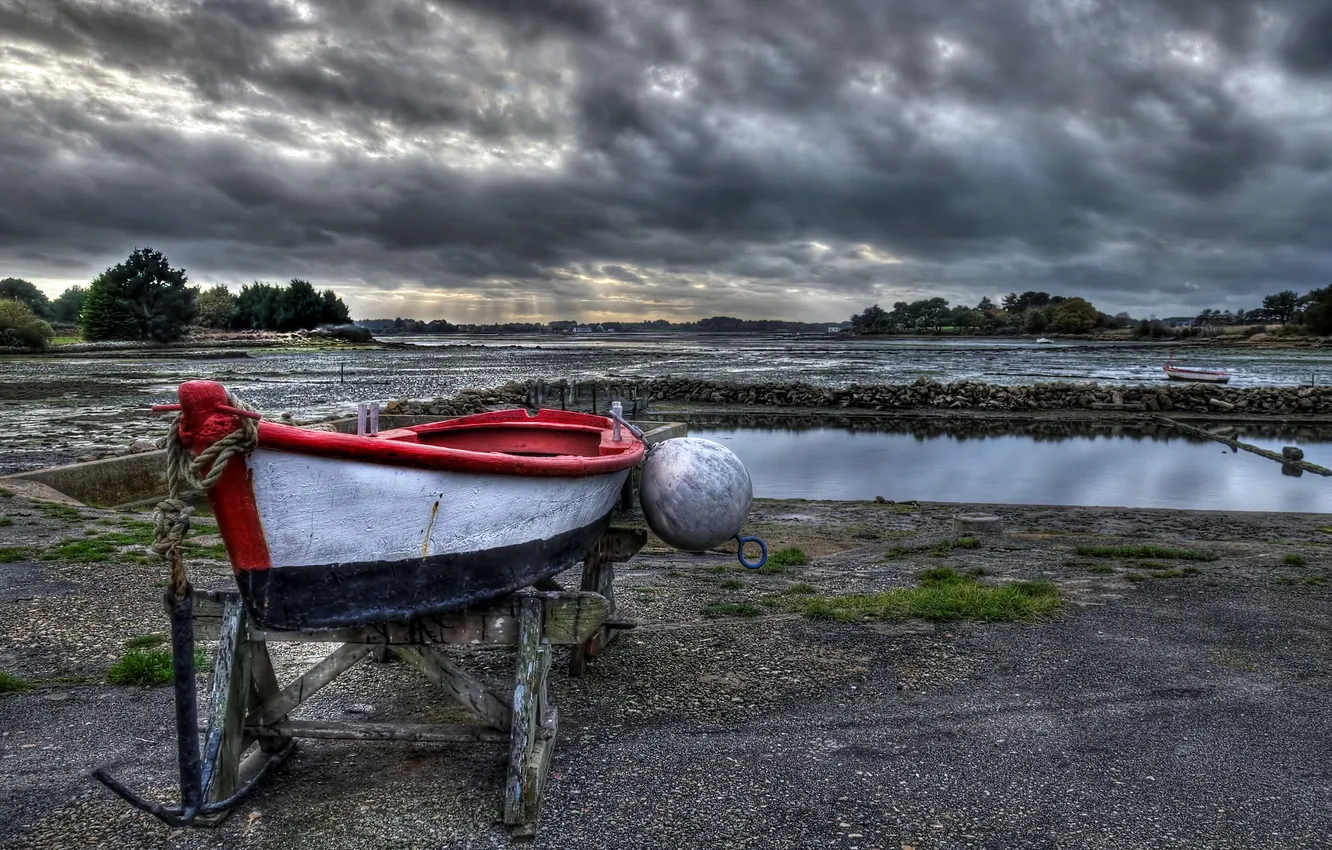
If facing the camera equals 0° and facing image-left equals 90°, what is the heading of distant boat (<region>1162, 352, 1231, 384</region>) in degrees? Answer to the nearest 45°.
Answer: approximately 90°

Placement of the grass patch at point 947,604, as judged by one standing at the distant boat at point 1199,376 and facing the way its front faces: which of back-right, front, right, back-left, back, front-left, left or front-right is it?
left

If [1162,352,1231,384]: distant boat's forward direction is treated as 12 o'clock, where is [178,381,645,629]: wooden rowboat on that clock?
The wooden rowboat is roughly at 9 o'clock from the distant boat.

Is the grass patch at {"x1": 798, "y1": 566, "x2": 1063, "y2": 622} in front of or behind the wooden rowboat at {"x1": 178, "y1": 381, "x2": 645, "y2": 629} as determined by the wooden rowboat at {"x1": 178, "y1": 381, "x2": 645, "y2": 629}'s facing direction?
behind

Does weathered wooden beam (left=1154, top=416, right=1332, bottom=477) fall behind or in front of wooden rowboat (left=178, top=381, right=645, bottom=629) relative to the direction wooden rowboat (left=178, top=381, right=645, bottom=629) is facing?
behind

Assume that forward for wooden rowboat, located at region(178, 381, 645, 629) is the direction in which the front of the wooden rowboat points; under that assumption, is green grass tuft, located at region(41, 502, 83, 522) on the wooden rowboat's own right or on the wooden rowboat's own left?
on the wooden rowboat's own right

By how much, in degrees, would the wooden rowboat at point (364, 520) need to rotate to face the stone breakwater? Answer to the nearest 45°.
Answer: approximately 180°

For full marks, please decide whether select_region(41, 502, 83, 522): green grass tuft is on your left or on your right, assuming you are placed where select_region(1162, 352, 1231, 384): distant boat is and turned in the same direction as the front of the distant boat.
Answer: on your left

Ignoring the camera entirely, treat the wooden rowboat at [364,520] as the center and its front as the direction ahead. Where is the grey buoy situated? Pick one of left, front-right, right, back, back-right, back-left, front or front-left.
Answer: back

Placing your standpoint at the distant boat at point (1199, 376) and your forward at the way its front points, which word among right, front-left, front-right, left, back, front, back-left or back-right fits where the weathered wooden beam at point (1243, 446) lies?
left
